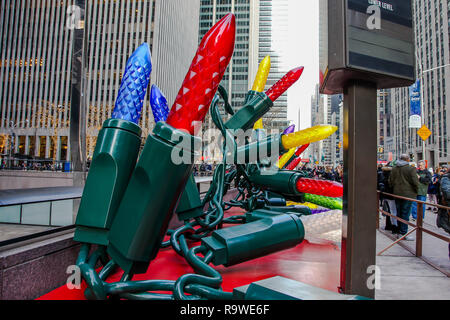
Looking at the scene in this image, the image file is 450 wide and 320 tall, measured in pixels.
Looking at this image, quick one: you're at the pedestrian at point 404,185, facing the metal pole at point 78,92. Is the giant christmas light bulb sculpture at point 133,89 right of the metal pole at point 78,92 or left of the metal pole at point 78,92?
left

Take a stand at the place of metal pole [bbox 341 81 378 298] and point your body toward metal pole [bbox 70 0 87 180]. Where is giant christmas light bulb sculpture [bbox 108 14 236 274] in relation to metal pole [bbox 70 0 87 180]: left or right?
left

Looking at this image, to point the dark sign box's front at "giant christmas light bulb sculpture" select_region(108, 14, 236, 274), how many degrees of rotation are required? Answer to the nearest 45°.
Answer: approximately 135° to its right

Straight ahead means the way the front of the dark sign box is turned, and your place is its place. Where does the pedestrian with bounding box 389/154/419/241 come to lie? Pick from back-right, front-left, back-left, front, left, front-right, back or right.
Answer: back-left

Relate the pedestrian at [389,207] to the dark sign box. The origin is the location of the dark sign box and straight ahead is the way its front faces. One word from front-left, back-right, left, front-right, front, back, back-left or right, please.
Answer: back-left

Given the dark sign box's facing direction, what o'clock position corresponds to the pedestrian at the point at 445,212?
The pedestrian is roughly at 8 o'clock from the dark sign box.
